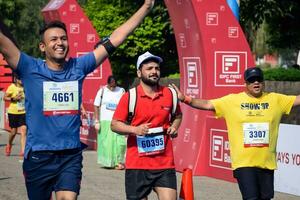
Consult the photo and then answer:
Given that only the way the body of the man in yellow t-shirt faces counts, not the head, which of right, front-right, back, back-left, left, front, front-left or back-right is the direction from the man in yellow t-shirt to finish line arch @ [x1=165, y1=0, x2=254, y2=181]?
back

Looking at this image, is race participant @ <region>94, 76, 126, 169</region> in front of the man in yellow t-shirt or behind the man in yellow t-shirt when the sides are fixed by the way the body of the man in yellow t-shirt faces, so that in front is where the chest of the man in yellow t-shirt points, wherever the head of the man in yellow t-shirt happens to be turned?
behind

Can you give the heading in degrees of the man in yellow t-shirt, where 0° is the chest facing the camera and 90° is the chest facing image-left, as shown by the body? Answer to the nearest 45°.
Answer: approximately 0°

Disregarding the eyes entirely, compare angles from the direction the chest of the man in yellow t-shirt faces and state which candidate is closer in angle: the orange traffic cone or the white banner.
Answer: the orange traffic cone

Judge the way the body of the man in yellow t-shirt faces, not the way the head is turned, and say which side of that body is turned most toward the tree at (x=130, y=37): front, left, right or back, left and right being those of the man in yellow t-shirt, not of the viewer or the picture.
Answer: back

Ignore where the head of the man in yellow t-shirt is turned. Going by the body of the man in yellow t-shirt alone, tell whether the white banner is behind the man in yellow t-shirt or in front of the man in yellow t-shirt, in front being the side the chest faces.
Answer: behind

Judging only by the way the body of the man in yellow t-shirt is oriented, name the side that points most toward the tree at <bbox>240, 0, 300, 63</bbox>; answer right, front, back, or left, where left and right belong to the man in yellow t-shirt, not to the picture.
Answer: back
